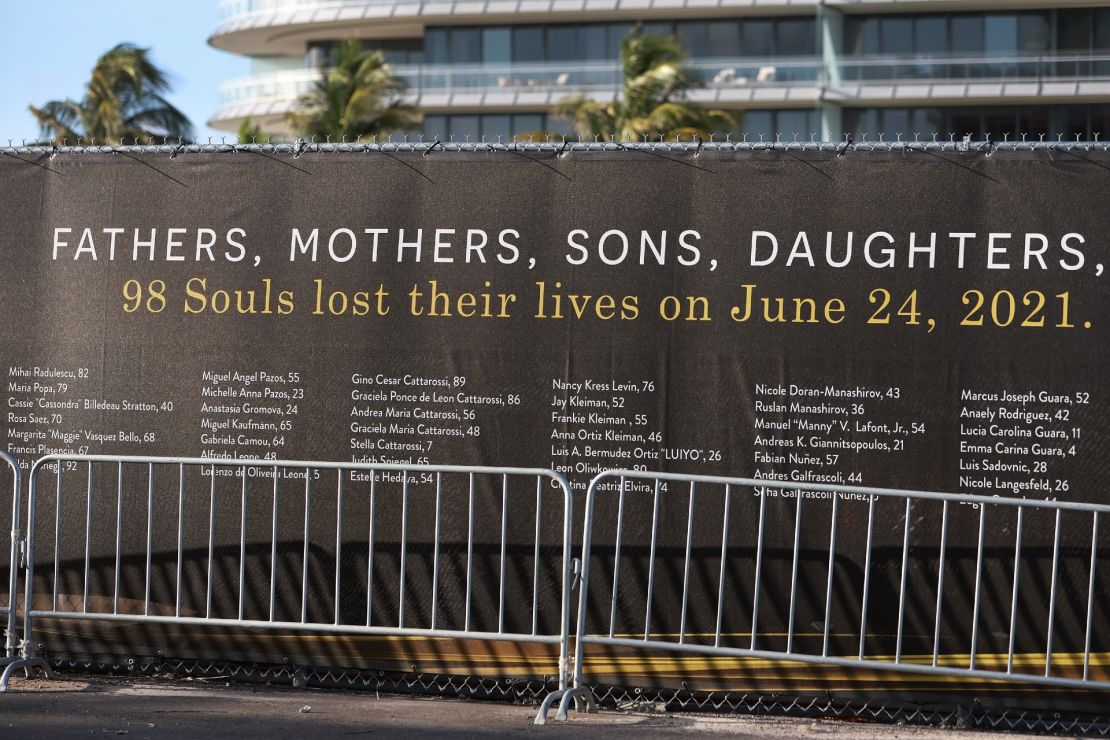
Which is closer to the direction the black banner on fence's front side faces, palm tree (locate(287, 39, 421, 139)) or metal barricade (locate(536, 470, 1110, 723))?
the metal barricade

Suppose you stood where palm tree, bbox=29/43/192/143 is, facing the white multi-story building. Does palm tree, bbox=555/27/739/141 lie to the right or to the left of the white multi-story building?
right

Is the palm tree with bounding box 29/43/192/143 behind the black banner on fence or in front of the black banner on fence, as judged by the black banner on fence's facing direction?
behind

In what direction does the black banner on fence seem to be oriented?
toward the camera

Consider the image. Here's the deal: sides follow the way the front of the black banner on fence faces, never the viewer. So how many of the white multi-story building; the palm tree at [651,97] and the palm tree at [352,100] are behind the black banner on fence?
3

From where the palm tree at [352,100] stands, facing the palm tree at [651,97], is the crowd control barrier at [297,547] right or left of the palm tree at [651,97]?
right

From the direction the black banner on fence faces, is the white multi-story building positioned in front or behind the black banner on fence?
behind

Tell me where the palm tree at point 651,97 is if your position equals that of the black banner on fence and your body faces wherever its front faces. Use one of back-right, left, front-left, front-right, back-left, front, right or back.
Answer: back

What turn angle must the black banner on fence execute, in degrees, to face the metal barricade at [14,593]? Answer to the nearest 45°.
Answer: approximately 90° to its right
